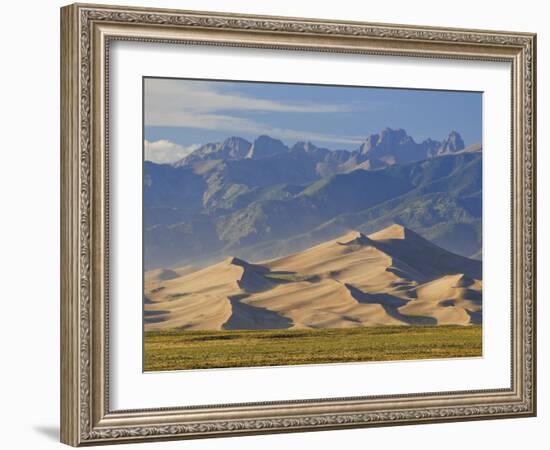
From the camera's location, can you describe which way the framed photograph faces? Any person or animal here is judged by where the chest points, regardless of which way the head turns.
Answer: facing the viewer and to the right of the viewer
